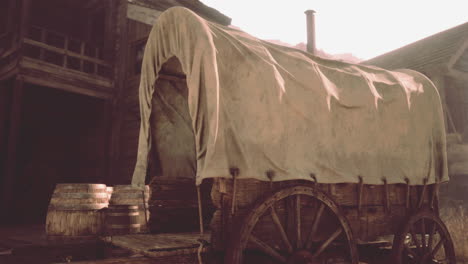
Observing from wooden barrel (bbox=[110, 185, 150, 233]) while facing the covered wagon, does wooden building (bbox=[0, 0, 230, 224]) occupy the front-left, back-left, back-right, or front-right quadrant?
back-left

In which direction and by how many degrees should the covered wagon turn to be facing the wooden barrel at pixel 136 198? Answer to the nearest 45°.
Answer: approximately 135° to its left

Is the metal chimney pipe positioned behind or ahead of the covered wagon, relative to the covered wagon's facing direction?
ahead

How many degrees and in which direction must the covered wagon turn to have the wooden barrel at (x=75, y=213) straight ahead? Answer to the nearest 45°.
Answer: approximately 135° to its left

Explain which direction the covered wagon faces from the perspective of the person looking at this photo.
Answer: facing away from the viewer and to the right of the viewer

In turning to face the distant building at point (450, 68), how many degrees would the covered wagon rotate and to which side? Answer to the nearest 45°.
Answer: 0° — it already faces it
